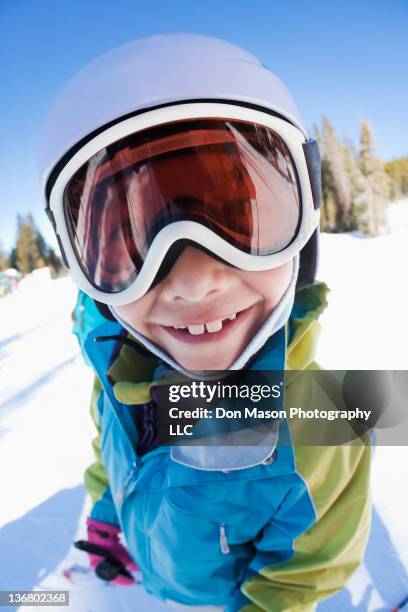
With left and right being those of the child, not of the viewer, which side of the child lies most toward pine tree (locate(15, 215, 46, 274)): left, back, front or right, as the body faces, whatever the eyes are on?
back

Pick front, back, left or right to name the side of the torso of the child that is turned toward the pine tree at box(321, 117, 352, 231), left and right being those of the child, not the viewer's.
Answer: back

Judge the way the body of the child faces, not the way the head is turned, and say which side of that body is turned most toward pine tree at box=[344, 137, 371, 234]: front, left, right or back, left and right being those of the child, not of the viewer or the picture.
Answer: back

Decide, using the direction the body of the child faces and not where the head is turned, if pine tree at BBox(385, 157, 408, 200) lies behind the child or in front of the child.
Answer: behind

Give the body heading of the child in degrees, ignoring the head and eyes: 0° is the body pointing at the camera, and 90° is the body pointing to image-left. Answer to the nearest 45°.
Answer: approximately 0°

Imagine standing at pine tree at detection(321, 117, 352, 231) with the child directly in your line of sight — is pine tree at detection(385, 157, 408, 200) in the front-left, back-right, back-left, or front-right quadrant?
back-left
